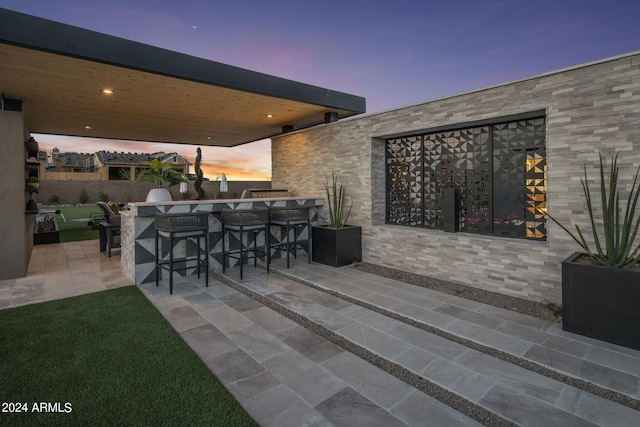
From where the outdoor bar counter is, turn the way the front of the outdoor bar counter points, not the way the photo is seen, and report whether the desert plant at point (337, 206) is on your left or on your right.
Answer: on your left

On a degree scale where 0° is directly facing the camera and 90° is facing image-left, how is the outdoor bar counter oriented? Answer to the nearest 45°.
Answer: approximately 315°

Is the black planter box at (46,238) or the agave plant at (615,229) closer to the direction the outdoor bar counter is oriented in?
the agave plant

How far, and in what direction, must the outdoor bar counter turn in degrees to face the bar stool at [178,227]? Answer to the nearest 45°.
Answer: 0° — it already faces it

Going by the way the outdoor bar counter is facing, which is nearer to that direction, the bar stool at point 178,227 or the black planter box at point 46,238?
the bar stool
